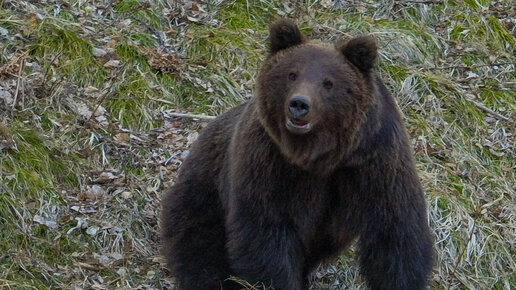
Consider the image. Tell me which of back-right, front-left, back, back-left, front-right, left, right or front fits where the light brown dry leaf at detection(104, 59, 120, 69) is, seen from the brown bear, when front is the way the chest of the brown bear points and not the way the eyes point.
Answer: back

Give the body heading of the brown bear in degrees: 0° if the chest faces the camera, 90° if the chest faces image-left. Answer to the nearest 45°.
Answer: approximately 315°

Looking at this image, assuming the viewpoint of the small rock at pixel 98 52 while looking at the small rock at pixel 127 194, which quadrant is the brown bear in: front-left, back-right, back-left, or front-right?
front-left

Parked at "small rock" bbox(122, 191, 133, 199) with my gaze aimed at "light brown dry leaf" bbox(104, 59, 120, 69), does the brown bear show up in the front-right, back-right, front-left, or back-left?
back-right

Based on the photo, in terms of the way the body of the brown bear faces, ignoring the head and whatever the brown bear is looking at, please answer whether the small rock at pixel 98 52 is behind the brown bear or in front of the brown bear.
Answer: behind

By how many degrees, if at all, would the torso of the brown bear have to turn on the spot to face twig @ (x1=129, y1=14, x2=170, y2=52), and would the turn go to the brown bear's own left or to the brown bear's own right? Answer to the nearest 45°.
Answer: approximately 180°

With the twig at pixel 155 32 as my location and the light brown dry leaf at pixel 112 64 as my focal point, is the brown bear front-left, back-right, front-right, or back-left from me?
front-left

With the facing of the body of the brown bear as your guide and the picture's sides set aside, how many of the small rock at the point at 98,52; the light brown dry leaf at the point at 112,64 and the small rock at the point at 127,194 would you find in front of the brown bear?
0

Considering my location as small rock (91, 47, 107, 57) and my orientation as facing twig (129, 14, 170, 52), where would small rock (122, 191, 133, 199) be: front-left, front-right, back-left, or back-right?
back-right
